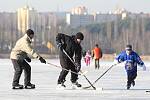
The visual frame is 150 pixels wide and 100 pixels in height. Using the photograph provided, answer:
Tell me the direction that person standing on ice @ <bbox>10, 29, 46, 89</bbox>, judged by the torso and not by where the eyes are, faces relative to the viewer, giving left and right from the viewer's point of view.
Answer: facing to the right of the viewer

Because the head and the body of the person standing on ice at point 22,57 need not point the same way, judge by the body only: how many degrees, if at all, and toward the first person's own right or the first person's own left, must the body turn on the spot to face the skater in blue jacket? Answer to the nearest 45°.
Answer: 0° — they already face them
